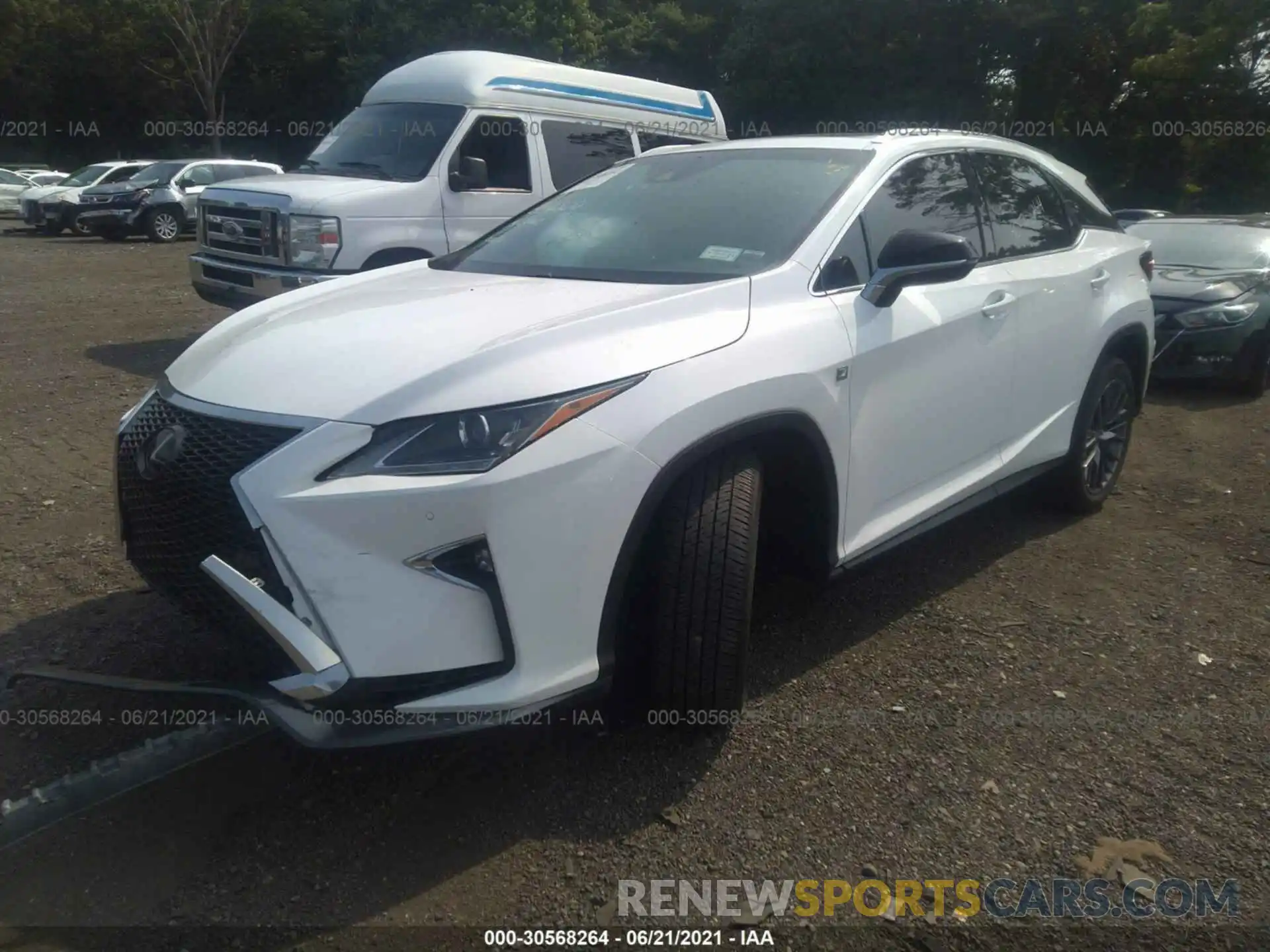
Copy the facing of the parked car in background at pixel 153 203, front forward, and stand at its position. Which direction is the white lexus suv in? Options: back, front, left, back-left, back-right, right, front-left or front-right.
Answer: front-left

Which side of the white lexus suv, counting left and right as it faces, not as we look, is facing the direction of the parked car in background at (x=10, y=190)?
right

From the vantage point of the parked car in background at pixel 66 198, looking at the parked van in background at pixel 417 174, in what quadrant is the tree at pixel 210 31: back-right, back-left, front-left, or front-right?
back-left

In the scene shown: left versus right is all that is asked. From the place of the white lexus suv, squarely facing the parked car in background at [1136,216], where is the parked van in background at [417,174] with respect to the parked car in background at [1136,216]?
left

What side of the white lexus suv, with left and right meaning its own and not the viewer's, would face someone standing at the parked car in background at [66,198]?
right
